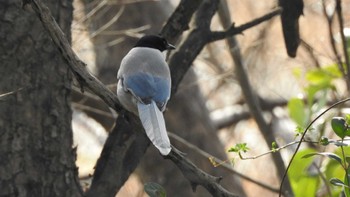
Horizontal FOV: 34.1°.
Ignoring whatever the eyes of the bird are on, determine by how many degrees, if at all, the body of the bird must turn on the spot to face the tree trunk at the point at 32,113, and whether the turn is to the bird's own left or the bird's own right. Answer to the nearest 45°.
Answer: approximately 90° to the bird's own left

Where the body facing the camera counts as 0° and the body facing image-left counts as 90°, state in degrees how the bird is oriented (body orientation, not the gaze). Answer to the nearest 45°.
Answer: approximately 180°
